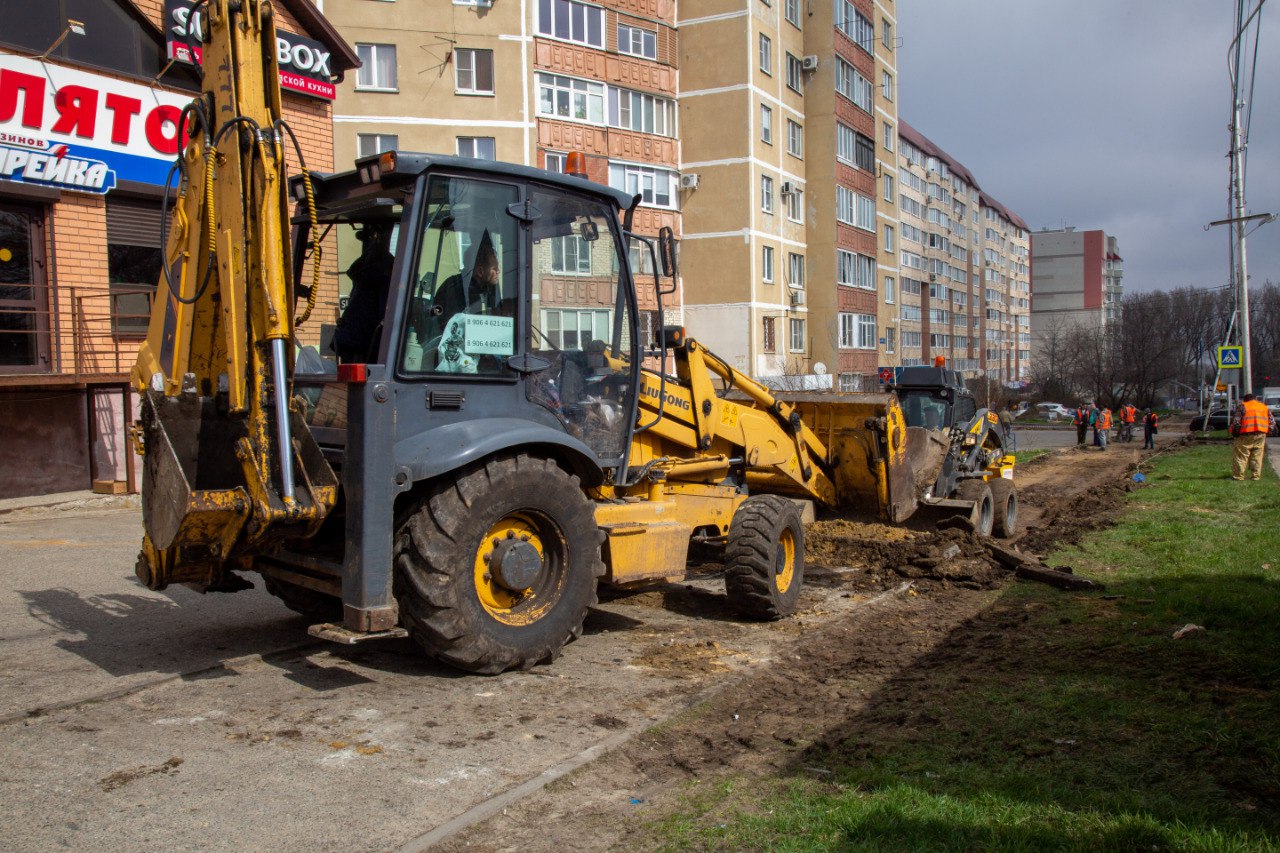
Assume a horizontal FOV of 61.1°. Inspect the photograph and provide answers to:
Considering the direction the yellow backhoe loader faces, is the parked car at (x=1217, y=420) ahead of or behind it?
ahead

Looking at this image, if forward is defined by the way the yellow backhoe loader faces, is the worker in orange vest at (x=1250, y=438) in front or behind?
in front

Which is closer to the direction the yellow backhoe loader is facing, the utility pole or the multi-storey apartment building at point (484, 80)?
the utility pole

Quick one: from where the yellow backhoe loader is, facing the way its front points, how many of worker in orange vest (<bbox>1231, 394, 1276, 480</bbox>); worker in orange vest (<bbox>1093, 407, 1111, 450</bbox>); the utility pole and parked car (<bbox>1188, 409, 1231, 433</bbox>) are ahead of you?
4

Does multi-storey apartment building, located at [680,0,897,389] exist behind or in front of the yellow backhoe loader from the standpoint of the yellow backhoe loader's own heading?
in front

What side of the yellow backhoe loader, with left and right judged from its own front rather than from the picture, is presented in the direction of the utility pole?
front

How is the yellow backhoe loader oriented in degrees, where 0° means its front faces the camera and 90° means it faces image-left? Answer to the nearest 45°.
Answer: approximately 225°

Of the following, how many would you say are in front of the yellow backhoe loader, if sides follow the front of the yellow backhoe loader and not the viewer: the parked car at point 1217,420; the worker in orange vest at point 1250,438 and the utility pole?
3

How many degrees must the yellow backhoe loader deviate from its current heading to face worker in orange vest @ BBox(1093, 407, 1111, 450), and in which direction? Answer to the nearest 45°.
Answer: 0° — it already faces them

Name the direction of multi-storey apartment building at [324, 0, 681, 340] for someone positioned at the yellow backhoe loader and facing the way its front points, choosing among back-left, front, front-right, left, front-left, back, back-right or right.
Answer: front-left
